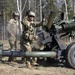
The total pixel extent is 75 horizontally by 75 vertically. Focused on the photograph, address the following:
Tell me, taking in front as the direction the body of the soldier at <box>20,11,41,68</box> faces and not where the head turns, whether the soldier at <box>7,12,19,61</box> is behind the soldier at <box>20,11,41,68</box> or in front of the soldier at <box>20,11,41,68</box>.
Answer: behind

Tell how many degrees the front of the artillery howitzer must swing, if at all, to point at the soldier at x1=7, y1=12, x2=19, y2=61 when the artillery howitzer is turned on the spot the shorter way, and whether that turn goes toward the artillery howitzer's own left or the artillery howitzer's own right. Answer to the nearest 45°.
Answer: approximately 135° to the artillery howitzer's own left

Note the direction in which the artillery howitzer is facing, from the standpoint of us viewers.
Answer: facing to the right of the viewer
